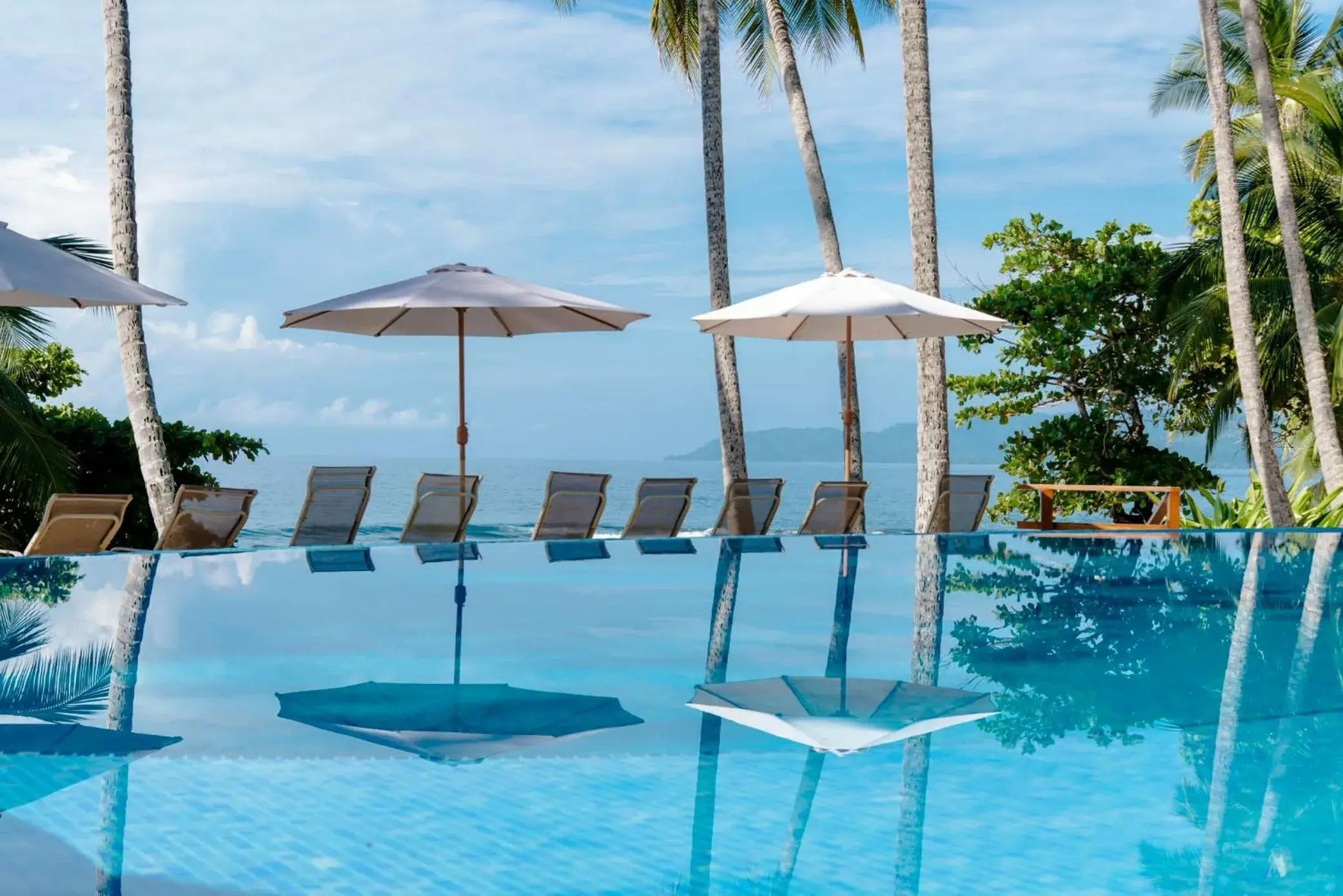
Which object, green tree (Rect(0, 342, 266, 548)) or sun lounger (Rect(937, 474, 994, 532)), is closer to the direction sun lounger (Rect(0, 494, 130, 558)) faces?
the green tree

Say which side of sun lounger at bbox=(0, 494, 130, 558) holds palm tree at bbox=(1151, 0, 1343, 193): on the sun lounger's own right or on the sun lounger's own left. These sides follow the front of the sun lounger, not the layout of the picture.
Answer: on the sun lounger's own right

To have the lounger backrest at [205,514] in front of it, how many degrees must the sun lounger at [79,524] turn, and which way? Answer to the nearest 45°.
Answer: approximately 135° to its right

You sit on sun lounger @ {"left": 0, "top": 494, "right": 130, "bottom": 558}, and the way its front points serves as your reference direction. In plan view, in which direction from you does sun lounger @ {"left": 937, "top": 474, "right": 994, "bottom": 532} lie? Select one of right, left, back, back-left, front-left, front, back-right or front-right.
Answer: back-right

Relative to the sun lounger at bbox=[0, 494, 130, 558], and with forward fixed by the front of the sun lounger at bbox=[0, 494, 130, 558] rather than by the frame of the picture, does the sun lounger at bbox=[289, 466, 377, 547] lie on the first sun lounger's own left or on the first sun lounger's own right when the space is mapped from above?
on the first sun lounger's own right

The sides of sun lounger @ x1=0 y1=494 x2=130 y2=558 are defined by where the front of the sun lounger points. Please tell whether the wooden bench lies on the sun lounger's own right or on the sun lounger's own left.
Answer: on the sun lounger's own right

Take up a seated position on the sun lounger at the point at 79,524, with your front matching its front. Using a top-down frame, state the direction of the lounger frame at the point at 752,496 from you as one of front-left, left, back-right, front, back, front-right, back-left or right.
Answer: back-right

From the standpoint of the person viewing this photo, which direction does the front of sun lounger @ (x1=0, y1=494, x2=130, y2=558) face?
facing away from the viewer and to the left of the viewer

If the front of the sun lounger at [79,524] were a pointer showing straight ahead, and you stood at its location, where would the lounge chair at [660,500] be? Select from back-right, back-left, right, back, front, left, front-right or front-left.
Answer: back-right

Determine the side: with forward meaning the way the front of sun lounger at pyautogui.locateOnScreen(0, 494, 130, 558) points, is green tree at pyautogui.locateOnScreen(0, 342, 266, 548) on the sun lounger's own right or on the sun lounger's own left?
on the sun lounger's own right

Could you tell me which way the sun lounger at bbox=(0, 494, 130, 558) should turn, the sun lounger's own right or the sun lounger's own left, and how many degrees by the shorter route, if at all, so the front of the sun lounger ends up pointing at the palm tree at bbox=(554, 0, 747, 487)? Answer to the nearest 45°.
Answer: approximately 90° to the sun lounger's own right
